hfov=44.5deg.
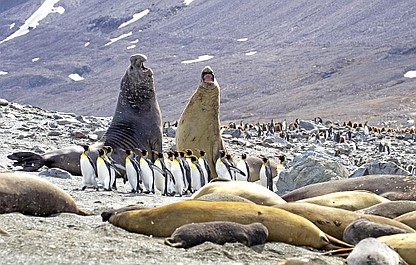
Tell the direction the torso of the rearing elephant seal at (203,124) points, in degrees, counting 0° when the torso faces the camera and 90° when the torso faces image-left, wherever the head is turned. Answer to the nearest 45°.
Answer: approximately 0°

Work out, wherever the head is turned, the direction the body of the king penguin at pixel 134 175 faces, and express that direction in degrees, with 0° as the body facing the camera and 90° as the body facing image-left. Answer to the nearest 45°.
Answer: approximately 45°

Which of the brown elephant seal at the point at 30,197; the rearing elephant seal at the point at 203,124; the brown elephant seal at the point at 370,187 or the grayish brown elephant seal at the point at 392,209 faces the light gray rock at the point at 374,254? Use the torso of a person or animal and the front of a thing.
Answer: the rearing elephant seal

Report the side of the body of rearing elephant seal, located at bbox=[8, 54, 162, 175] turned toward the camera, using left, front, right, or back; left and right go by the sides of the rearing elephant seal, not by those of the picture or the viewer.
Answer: right

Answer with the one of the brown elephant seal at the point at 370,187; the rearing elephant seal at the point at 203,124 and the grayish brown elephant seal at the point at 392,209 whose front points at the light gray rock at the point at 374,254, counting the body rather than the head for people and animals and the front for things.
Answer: the rearing elephant seal

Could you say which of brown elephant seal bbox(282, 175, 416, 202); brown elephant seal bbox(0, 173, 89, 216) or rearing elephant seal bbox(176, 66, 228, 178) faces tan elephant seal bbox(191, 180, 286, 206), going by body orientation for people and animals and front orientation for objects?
the rearing elephant seal

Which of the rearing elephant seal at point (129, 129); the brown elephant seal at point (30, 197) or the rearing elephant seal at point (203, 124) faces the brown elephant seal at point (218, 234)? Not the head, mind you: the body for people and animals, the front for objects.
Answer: the rearing elephant seal at point (203, 124)
